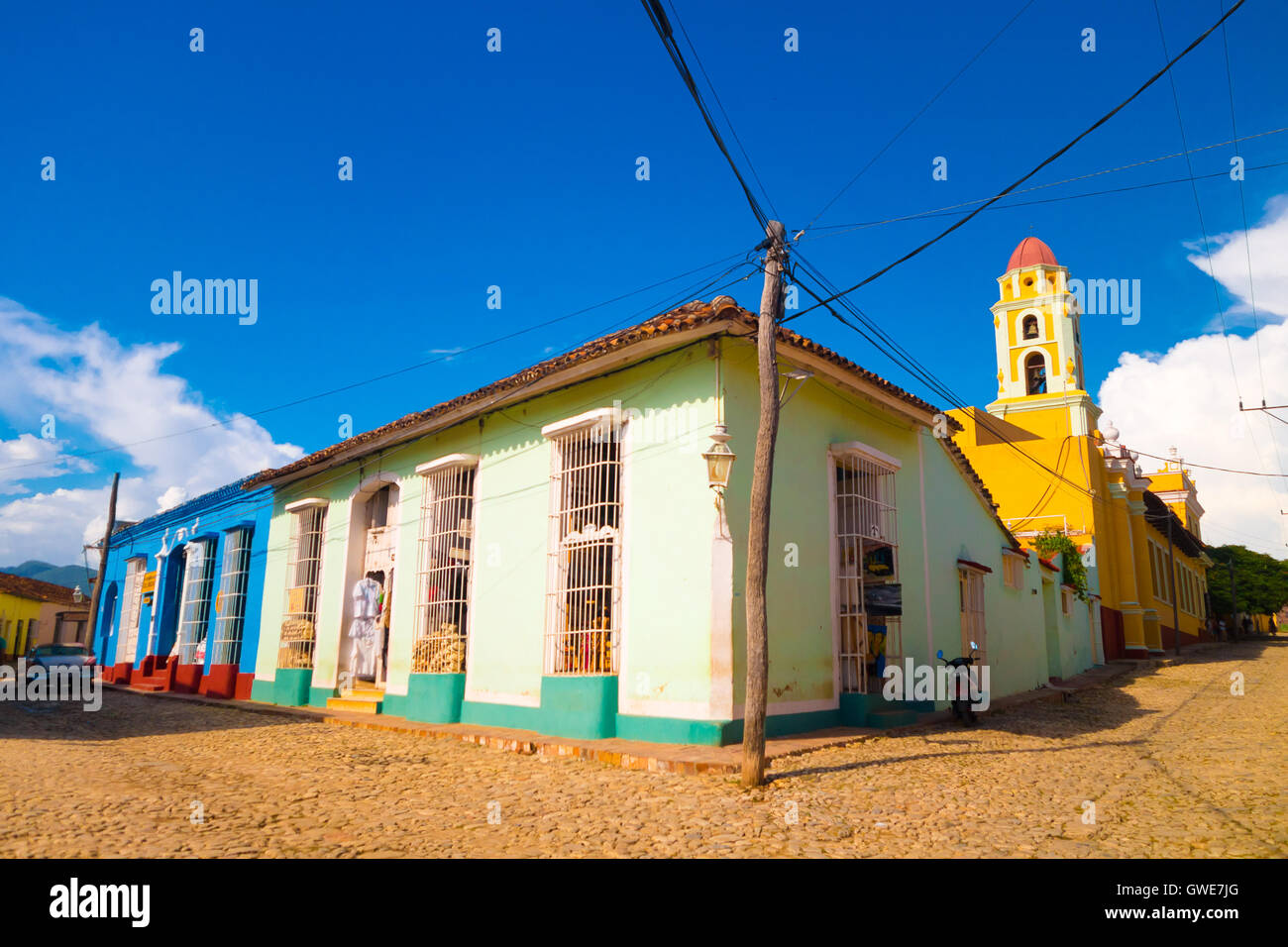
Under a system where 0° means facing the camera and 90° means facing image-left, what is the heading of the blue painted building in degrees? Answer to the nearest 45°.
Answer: approximately 45°

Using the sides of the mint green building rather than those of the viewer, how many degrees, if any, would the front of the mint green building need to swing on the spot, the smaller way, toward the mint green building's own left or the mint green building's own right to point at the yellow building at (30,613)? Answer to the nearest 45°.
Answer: approximately 90° to the mint green building's own right

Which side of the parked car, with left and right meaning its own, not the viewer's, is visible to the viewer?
front

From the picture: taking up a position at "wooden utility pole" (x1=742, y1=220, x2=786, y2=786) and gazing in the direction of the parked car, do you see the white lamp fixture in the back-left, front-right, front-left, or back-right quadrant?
front-right

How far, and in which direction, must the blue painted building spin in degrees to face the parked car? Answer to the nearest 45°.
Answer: approximately 90° to its right

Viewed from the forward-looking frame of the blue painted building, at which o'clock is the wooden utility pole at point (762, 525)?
The wooden utility pole is roughly at 10 o'clock from the blue painted building.

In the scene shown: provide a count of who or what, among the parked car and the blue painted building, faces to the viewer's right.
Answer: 0

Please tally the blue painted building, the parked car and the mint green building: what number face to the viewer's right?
0

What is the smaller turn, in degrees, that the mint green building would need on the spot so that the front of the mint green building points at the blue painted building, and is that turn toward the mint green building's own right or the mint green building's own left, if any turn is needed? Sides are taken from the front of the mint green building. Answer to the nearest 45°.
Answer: approximately 90° to the mint green building's own right

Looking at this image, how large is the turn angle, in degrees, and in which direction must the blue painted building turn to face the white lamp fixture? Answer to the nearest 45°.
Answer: approximately 45° to its left

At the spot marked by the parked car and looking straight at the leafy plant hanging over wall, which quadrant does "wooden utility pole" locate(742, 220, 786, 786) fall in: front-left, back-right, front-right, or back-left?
front-right

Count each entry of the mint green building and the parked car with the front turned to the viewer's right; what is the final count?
0

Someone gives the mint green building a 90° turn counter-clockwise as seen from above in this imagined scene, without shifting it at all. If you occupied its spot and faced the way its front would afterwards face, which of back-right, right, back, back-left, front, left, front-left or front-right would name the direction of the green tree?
left

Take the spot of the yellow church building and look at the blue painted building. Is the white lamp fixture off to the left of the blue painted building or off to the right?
left

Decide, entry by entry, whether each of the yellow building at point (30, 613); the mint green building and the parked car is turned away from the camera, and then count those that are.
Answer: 0
